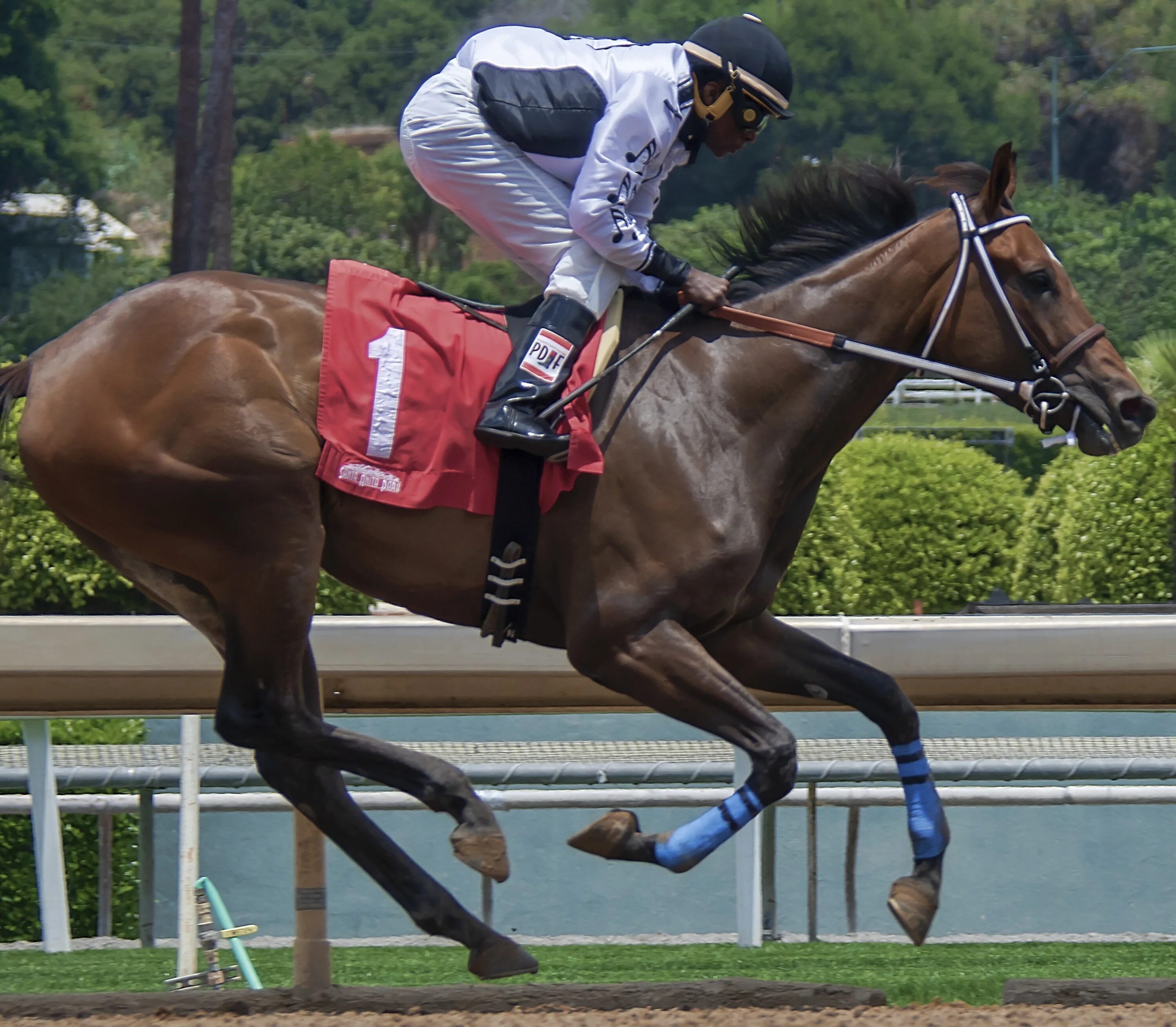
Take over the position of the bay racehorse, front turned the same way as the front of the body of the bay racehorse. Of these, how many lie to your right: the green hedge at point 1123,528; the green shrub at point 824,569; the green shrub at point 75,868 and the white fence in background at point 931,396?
0

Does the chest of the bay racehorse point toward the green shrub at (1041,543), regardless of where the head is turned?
no

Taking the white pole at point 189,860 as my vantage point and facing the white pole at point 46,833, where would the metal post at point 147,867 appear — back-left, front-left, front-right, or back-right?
front-right

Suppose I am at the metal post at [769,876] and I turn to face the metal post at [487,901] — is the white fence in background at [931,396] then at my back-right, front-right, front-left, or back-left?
back-right

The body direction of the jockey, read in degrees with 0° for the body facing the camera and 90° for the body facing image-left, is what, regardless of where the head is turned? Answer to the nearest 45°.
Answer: approximately 270°

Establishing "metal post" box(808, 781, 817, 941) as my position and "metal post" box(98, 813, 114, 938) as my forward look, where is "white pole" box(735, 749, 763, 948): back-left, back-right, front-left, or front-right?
front-left

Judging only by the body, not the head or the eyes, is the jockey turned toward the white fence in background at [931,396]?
no

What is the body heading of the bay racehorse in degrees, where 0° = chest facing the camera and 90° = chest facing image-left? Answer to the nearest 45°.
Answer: approximately 270°

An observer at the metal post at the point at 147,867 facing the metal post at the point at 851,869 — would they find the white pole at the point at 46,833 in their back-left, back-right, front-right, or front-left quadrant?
back-right

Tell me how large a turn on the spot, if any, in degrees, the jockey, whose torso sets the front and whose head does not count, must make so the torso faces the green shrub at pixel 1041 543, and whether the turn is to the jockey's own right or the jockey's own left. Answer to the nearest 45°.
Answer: approximately 45° to the jockey's own left
